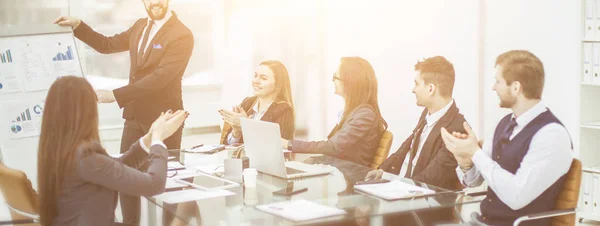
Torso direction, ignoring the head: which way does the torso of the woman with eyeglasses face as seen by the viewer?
to the viewer's left

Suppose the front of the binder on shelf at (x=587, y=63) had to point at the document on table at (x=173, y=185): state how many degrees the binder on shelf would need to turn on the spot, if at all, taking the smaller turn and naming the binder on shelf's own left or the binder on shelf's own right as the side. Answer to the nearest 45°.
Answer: approximately 45° to the binder on shelf's own right

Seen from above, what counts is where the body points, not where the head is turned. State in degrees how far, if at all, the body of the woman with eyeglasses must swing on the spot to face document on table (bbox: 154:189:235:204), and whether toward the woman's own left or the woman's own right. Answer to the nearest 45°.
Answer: approximately 45° to the woman's own left

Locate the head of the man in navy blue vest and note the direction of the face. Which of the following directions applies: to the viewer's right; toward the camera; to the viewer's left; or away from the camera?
to the viewer's left

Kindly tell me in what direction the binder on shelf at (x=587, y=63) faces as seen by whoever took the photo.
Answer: facing the viewer

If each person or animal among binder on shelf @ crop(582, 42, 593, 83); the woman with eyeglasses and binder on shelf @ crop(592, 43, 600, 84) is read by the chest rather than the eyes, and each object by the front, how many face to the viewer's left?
1

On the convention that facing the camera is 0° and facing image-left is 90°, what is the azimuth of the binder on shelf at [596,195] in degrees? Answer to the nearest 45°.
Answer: approximately 0°

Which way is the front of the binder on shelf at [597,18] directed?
toward the camera

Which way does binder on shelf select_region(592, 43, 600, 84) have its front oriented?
toward the camera

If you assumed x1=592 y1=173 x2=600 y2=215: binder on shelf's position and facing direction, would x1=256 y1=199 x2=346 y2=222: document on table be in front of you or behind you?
in front

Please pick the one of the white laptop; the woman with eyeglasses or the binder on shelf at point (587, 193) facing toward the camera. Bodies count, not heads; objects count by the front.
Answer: the binder on shelf

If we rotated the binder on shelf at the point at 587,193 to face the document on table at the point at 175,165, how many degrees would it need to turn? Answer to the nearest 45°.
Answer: approximately 45° to its right
